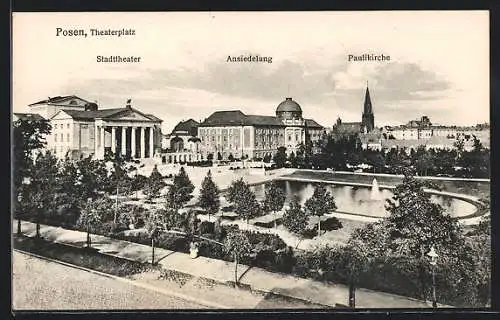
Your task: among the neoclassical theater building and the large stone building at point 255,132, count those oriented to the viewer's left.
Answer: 0

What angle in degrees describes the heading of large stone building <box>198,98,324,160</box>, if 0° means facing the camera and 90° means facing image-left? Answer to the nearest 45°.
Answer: approximately 315°

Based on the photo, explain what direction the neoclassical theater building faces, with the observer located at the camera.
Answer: facing the viewer and to the right of the viewer

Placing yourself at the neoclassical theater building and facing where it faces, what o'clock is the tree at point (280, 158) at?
The tree is roughly at 11 o'clock from the neoclassical theater building.

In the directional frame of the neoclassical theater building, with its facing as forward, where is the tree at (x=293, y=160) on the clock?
The tree is roughly at 11 o'clock from the neoclassical theater building.
